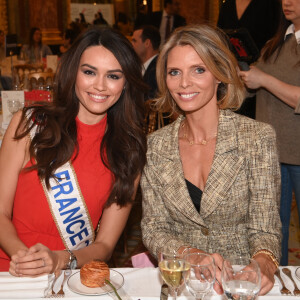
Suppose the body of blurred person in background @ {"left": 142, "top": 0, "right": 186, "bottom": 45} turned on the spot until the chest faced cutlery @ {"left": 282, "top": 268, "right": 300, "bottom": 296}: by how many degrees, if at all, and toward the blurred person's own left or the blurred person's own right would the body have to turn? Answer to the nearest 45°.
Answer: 0° — they already face it

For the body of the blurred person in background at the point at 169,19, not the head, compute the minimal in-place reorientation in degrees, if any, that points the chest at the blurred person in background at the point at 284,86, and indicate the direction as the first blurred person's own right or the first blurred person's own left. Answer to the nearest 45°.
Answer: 0° — they already face them

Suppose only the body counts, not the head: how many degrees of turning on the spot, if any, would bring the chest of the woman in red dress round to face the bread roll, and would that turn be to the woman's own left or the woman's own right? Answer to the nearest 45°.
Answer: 0° — they already face it

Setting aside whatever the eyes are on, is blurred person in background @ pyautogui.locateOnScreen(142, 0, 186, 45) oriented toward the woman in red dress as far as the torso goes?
yes

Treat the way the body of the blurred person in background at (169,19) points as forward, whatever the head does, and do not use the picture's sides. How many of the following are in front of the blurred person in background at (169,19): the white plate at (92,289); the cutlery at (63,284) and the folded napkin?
3

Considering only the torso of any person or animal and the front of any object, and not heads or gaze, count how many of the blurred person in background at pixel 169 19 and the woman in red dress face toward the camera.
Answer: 2

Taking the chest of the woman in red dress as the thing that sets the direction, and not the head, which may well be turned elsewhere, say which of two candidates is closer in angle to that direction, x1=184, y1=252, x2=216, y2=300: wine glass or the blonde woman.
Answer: the wine glass

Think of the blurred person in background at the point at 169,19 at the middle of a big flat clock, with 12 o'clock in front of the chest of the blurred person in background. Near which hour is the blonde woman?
The blonde woman is roughly at 12 o'clock from the blurred person in background.

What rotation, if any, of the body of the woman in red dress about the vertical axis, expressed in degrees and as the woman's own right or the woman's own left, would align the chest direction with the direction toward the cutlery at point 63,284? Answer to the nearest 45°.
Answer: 0° — they already face it

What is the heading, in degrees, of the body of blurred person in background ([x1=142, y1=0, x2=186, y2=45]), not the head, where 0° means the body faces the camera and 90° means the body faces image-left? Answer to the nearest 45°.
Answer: approximately 0°
